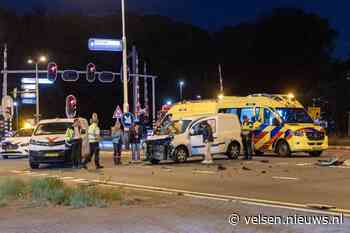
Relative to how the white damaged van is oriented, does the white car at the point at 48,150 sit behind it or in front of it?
in front

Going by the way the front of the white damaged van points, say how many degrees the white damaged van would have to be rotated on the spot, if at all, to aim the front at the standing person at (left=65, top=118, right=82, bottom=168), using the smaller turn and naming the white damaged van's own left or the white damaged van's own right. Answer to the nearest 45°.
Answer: approximately 45° to the white damaged van's own right

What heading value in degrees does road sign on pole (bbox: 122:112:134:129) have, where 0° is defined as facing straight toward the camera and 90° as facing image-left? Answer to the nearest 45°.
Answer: approximately 0°

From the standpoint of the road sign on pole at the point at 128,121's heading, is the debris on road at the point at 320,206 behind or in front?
in front

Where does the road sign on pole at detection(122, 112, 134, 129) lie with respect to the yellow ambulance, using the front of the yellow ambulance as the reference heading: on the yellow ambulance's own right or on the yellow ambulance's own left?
on the yellow ambulance's own right

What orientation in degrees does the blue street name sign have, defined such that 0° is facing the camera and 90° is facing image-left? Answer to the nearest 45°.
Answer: approximately 0°

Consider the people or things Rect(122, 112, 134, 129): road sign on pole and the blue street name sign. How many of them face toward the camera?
2

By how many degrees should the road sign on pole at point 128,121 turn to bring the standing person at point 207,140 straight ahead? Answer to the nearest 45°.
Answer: approximately 45° to its left
